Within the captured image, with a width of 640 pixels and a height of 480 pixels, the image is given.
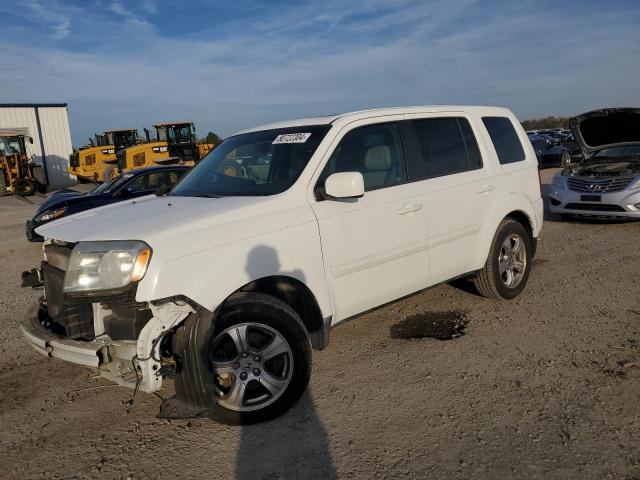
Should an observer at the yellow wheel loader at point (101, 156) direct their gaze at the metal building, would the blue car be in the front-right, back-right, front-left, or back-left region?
back-left

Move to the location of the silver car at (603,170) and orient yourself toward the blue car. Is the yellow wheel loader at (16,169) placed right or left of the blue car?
right

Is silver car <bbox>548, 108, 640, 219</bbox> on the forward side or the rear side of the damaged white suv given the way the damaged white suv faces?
on the rear side

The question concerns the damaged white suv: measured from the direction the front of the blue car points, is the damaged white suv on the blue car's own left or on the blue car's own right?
on the blue car's own left

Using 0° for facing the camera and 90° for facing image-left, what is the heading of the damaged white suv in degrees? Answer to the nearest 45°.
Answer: approximately 45°

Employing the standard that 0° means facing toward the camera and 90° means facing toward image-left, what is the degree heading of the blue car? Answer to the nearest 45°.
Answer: approximately 45°
